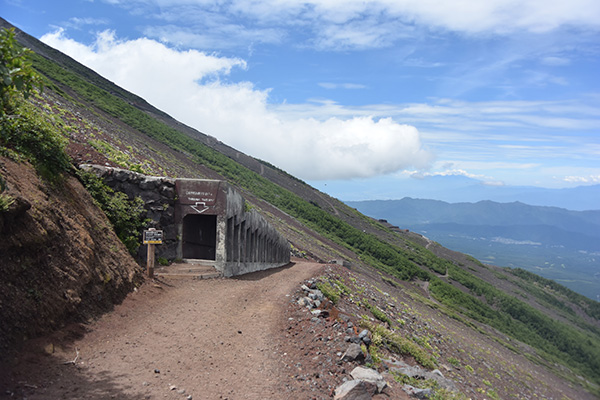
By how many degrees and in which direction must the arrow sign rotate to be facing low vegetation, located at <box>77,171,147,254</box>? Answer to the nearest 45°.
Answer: approximately 45° to its right

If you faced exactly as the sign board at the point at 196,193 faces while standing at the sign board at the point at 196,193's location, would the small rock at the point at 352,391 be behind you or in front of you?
in front

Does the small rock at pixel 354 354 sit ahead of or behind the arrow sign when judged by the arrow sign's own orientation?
ahead

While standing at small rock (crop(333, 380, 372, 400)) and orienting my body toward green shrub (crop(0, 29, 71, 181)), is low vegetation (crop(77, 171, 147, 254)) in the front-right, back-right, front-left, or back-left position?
front-right

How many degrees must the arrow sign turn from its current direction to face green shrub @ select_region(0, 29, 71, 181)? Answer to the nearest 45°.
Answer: approximately 45° to its right

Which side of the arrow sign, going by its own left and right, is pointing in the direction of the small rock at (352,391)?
front

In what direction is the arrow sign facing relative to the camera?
toward the camera

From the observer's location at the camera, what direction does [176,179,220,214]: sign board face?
facing the viewer

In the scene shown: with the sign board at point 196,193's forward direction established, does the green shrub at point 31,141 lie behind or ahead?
ahead
